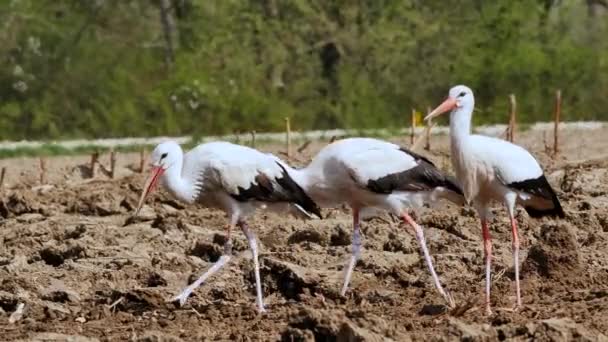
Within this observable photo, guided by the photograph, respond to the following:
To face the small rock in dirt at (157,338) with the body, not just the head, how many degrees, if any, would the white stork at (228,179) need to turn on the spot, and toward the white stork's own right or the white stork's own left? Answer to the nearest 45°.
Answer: approximately 90° to the white stork's own left

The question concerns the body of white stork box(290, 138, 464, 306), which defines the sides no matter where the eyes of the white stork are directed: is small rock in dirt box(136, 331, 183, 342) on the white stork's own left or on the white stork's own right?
on the white stork's own left

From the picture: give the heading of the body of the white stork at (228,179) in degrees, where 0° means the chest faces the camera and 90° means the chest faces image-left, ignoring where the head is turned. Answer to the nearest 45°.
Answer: approximately 90°

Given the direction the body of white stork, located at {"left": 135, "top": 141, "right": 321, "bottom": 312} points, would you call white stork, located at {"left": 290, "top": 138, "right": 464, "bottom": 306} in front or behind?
behind

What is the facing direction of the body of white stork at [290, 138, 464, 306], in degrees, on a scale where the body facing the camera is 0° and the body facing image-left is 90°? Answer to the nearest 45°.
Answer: approximately 90°

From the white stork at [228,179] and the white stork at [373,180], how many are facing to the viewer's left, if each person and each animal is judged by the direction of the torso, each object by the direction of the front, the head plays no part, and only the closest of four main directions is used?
2
